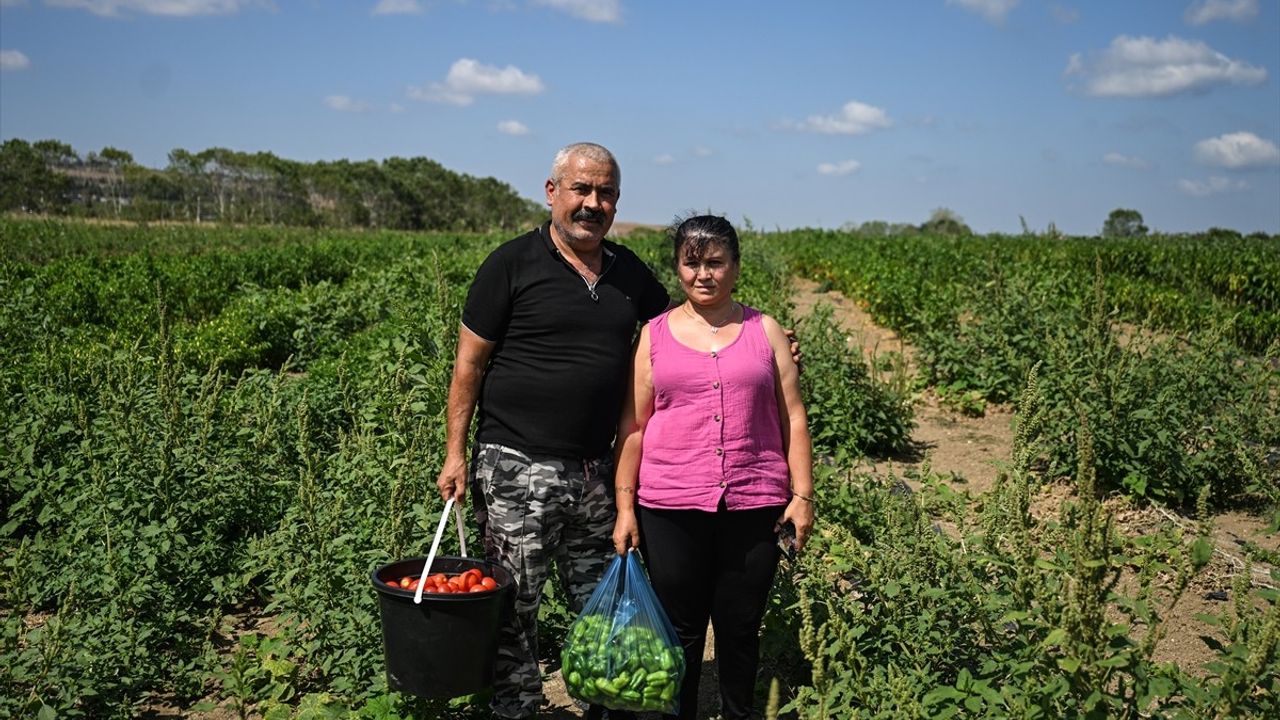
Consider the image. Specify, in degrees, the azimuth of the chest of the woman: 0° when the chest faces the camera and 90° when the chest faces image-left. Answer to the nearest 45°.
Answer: approximately 0°
